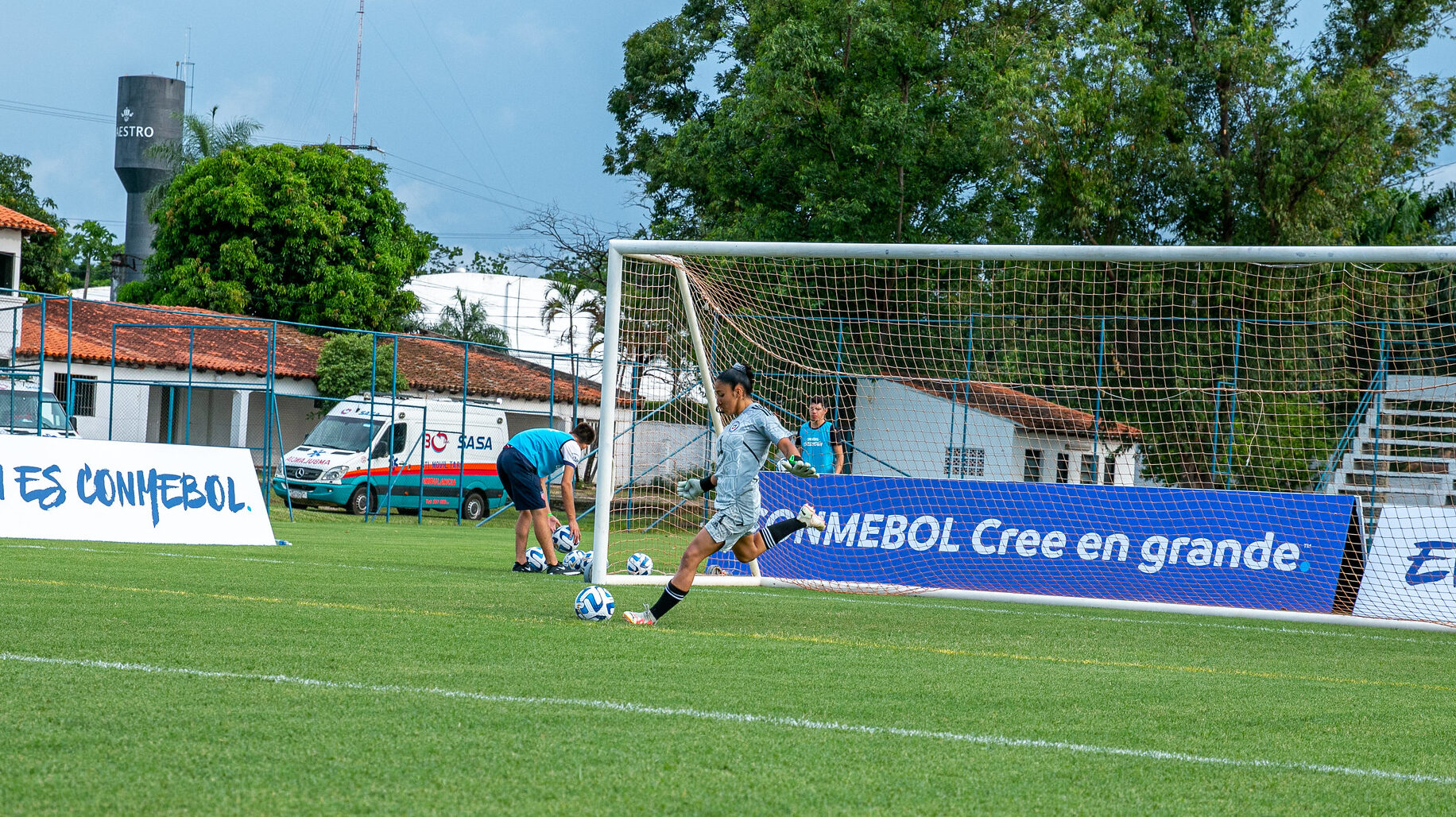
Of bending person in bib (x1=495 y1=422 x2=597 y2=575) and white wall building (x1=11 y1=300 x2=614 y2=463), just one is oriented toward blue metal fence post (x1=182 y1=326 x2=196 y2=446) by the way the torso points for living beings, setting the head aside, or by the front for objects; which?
the white wall building

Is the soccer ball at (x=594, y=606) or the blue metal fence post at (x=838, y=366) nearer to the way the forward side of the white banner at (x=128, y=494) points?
the soccer ball

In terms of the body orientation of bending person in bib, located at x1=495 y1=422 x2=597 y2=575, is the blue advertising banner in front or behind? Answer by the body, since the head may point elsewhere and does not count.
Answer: in front

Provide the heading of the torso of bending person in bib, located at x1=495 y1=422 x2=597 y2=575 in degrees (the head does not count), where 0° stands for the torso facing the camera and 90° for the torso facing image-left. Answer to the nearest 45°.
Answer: approximately 270°

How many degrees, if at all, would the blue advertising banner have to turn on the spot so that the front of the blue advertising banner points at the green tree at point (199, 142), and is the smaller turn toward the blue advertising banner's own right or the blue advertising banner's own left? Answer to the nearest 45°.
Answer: approximately 135° to the blue advertising banner's own right

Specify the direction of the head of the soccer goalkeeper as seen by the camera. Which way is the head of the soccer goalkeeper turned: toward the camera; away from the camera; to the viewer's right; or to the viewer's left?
to the viewer's left

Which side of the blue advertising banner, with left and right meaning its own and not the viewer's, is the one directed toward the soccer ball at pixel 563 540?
right

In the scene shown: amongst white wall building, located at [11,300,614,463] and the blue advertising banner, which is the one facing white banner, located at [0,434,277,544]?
the white wall building
